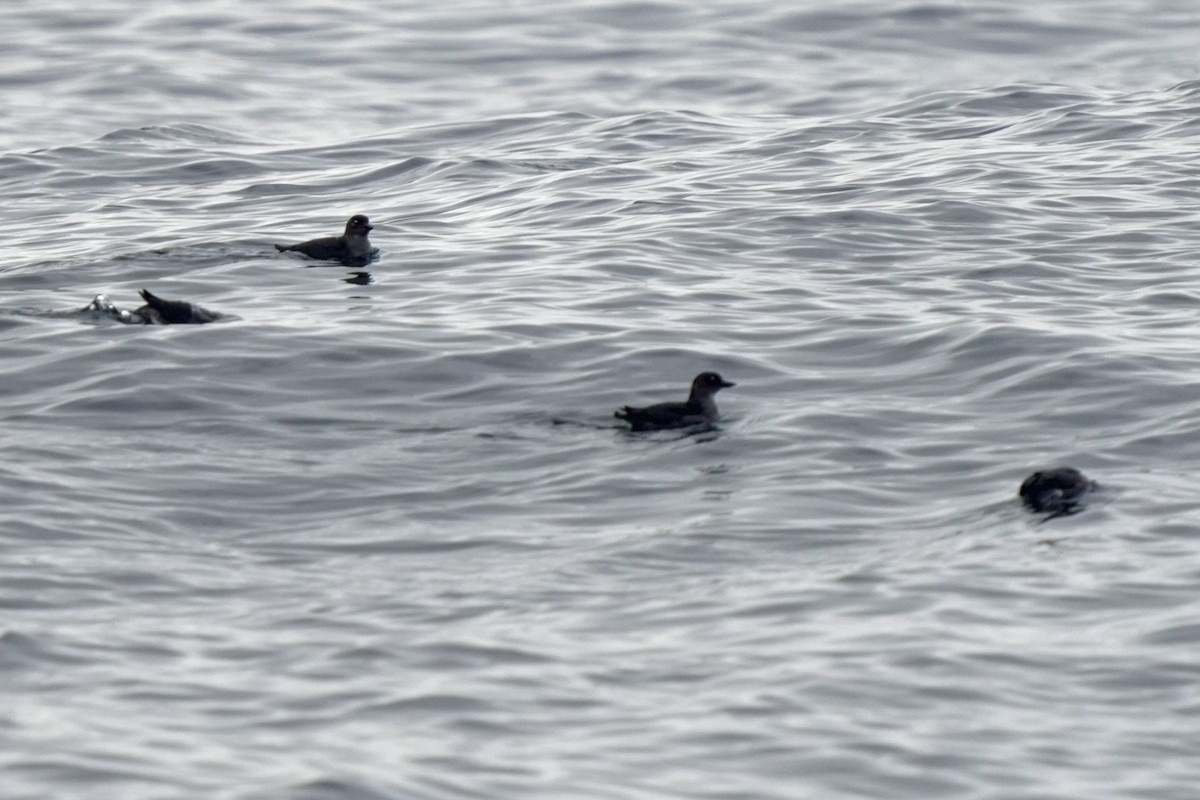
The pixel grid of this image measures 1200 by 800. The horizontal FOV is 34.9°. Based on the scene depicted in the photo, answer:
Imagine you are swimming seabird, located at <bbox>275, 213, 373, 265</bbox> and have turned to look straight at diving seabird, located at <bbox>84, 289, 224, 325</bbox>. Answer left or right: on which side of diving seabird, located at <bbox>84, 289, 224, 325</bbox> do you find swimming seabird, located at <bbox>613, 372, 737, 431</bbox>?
left

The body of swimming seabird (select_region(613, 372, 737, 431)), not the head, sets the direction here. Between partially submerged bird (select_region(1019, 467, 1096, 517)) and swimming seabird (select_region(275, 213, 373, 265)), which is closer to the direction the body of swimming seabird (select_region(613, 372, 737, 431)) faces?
the partially submerged bird

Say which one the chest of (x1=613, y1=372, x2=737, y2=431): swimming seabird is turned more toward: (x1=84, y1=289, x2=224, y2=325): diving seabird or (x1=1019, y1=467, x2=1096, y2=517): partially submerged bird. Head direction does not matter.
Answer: the partially submerged bird

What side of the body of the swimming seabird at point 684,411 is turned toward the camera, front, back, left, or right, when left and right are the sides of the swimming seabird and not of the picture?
right

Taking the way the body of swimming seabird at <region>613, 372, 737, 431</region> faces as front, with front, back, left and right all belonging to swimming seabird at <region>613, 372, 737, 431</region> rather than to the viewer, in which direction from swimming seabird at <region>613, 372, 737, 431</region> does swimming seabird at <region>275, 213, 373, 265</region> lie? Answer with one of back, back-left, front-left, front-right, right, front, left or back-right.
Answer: back-left

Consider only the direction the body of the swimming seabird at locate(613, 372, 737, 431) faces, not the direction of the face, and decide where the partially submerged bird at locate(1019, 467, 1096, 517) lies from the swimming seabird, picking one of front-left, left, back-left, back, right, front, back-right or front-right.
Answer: front-right

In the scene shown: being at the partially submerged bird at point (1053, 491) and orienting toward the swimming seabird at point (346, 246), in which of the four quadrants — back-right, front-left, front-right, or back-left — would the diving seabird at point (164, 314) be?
front-left
